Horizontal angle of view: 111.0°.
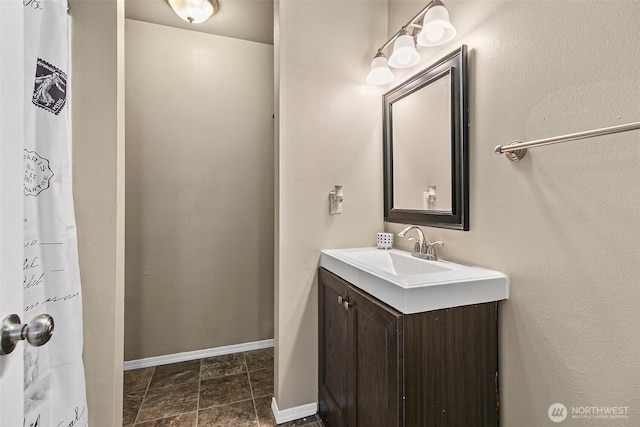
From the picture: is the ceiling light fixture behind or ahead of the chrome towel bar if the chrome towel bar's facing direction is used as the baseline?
ahead

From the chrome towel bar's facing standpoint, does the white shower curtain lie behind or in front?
in front

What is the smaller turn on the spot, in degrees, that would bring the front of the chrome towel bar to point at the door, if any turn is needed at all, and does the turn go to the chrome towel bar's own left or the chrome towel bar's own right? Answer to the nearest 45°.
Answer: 0° — it already faces it

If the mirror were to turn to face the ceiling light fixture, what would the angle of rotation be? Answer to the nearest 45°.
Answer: approximately 45° to its right

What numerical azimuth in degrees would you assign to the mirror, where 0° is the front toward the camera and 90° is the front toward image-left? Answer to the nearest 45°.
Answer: approximately 45°

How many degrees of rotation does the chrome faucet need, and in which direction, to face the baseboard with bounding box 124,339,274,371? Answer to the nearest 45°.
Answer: approximately 45° to its right
